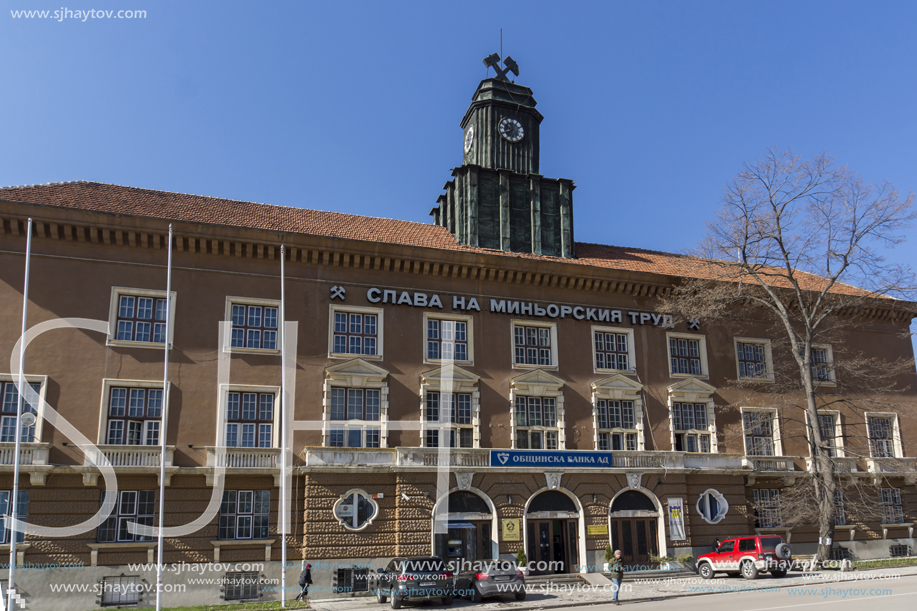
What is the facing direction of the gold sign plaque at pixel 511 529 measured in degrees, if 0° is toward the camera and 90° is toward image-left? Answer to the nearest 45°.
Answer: approximately 0°

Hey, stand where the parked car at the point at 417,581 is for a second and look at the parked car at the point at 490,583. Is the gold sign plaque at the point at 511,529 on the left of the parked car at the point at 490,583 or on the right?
left

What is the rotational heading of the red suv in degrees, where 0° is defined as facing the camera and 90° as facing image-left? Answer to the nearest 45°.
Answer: approximately 135°

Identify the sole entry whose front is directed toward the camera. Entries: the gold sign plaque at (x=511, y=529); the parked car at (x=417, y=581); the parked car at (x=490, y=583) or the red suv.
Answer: the gold sign plaque

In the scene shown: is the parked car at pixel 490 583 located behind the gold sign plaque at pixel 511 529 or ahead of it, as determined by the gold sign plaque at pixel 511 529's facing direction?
ahead
